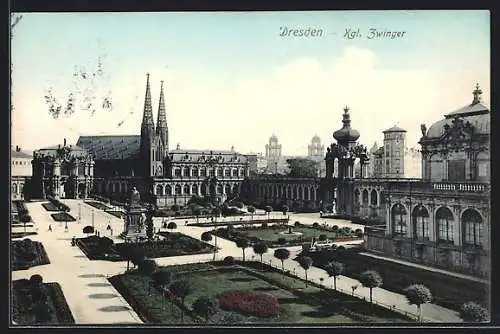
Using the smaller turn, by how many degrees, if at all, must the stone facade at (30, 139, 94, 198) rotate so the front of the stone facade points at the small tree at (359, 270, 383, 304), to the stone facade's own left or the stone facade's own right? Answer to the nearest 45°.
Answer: approximately 45° to the stone facade's own left

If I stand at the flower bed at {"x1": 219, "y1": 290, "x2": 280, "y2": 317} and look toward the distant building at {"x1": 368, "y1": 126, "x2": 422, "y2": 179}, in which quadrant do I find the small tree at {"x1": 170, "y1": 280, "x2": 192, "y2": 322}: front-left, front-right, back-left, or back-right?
back-left

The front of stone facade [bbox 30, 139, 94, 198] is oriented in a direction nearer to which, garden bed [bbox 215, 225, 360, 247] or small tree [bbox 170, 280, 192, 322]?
the small tree

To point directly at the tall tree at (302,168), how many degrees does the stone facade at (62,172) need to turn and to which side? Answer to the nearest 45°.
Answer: approximately 90° to its left

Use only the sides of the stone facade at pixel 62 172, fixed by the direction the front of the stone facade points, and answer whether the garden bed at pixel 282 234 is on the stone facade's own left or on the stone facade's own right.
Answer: on the stone facade's own left

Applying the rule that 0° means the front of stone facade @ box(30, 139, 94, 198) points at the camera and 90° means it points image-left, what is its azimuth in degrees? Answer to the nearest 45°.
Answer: approximately 0°

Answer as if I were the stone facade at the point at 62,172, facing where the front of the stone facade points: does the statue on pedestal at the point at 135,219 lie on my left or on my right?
on my left

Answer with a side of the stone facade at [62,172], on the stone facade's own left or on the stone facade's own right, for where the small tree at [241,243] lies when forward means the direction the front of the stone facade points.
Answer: on the stone facade's own left

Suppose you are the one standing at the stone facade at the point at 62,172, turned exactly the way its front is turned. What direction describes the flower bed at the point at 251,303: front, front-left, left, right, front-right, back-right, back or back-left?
front-left

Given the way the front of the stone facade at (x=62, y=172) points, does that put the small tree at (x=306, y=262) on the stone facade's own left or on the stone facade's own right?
on the stone facade's own left
